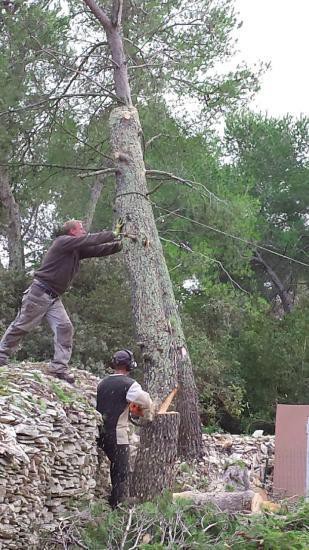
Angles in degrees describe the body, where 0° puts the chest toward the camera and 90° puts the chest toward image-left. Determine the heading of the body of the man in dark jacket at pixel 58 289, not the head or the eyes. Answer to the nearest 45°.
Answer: approximately 270°

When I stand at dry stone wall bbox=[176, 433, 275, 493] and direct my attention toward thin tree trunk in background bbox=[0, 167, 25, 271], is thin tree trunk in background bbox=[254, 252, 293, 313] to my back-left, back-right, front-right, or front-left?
front-right

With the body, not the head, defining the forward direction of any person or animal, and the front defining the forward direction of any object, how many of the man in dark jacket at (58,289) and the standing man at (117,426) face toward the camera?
0

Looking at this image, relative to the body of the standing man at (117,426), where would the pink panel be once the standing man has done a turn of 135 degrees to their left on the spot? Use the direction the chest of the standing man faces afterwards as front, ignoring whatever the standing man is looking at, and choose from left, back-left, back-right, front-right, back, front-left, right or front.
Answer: back-right

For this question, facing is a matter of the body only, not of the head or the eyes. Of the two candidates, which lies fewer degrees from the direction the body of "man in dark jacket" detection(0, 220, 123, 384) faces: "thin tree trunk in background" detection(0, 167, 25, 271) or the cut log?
the cut log

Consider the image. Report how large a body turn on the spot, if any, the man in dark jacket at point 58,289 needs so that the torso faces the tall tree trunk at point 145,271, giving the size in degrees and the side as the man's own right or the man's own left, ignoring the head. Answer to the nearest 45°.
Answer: approximately 45° to the man's own left

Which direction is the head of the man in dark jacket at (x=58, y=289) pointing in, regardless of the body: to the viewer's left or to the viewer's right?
to the viewer's right

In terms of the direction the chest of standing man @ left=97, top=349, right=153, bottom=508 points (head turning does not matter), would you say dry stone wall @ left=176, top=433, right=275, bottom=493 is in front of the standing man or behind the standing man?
in front

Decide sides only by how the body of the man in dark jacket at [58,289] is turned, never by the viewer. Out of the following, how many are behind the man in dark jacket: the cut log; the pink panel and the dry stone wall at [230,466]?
0

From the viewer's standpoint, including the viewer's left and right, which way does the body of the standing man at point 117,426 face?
facing away from the viewer and to the right of the viewer

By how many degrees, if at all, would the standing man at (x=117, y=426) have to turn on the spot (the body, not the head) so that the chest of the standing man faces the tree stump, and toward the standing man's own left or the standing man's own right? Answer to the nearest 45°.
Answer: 0° — they already face it
